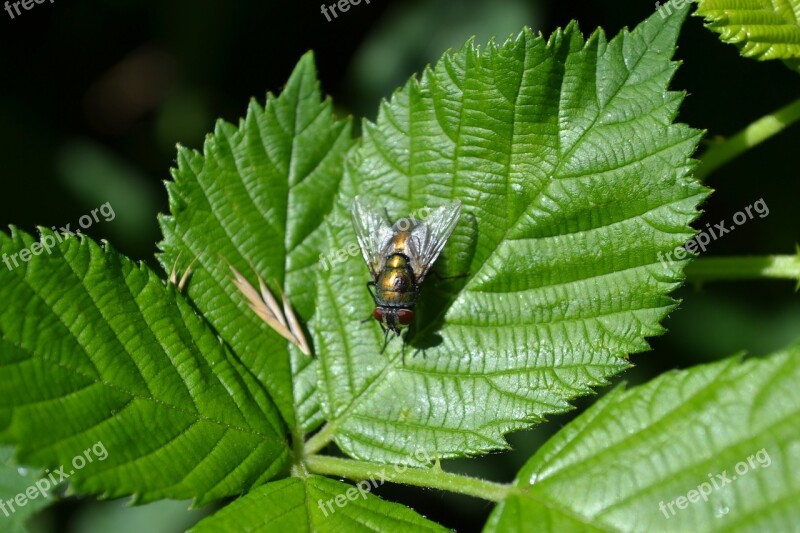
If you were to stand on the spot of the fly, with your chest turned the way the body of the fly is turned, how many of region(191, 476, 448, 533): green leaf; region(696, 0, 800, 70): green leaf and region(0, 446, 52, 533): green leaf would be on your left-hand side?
1

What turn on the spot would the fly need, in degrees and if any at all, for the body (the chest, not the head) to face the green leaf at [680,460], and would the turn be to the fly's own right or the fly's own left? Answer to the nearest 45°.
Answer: approximately 45° to the fly's own left

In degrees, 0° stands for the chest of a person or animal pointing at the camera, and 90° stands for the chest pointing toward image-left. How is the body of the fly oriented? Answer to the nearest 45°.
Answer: approximately 0°

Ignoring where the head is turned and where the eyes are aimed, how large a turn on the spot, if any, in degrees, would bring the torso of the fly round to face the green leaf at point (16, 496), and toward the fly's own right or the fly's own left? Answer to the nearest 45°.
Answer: approximately 90° to the fly's own right

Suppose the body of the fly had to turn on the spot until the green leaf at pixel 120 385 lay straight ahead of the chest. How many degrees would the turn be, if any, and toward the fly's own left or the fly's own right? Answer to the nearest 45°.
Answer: approximately 45° to the fly's own right

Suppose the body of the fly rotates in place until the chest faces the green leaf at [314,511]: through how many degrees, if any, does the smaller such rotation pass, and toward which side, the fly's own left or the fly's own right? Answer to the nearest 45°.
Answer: approximately 45° to the fly's own right

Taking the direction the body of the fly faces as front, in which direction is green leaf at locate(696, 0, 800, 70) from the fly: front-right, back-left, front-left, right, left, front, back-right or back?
left

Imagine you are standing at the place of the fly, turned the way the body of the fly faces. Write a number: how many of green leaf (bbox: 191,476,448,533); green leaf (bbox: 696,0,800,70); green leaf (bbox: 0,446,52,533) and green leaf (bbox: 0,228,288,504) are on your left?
1
